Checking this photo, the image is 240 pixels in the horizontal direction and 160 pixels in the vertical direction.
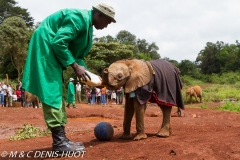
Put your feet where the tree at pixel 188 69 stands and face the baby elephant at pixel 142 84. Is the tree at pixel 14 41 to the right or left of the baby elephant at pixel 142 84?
right

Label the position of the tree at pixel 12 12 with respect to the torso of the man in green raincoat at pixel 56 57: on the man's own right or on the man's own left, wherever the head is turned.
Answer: on the man's own left

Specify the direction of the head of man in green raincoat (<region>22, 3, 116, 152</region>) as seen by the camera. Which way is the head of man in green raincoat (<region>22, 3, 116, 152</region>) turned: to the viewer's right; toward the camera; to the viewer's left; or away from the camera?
to the viewer's right

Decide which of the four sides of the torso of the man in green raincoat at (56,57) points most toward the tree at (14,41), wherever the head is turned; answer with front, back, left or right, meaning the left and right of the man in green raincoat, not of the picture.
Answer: left

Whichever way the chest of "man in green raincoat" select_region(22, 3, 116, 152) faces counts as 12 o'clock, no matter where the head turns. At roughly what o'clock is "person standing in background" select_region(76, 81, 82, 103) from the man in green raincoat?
The person standing in background is roughly at 9 o'clock from the man in green raincoat.

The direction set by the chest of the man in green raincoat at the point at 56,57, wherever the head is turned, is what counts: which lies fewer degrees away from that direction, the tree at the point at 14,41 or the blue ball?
the blue ball

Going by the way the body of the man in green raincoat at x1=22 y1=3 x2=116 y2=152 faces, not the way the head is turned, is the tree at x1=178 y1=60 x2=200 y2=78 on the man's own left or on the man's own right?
on the man's own left

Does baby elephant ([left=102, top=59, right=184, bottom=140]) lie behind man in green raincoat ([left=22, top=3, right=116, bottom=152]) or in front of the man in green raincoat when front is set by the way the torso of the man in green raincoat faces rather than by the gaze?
in front

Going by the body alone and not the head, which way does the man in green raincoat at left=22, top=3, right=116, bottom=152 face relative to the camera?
to the viewer's right
